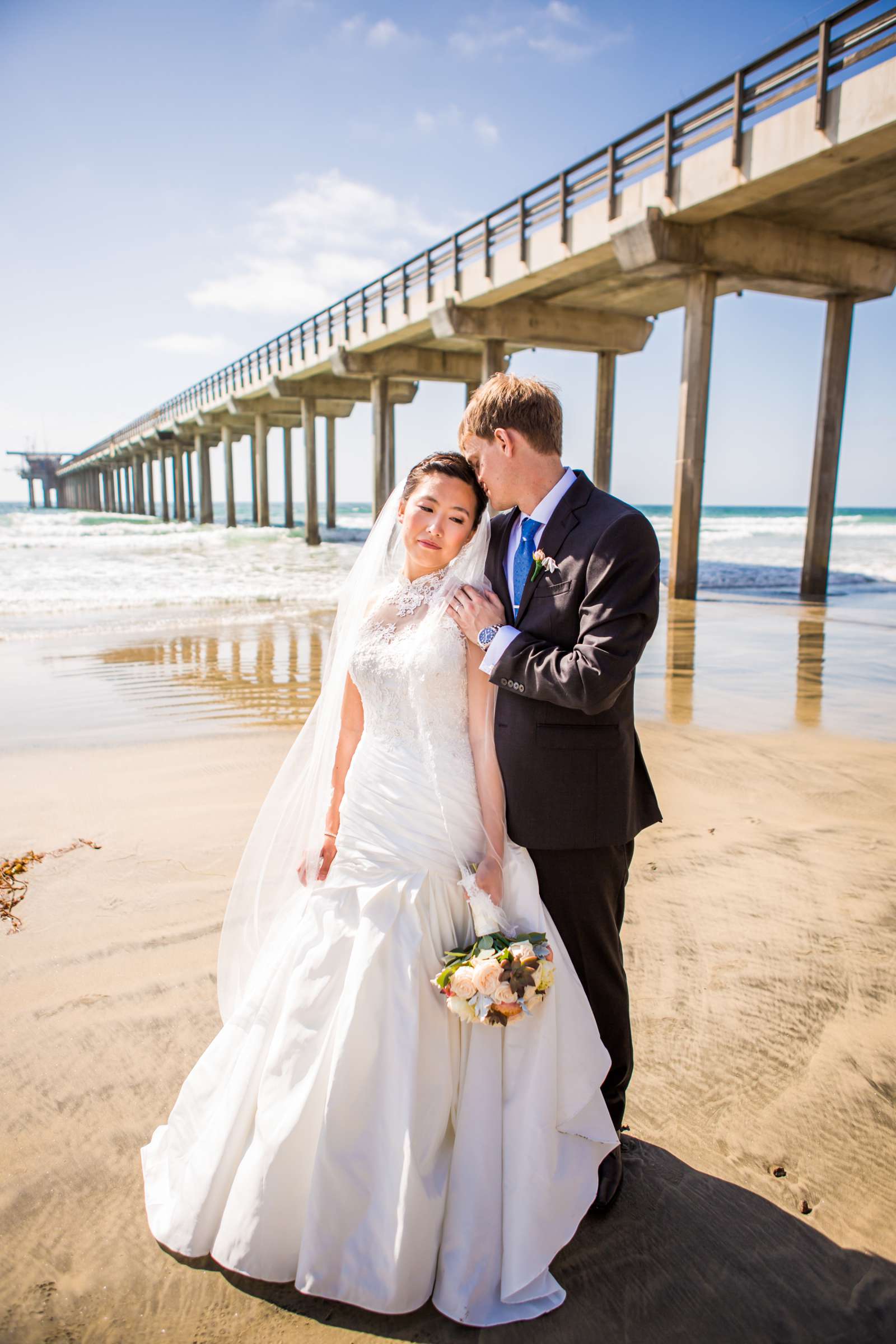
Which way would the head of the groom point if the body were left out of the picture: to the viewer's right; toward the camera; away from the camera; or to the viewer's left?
to the viewer's left

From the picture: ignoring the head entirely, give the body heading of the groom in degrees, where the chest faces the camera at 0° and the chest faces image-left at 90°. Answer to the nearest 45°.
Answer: approximately 45°

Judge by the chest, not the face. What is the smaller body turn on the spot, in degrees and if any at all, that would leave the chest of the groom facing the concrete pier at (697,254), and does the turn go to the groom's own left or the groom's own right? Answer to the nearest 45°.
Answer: approximately 135° to the groom's own right
